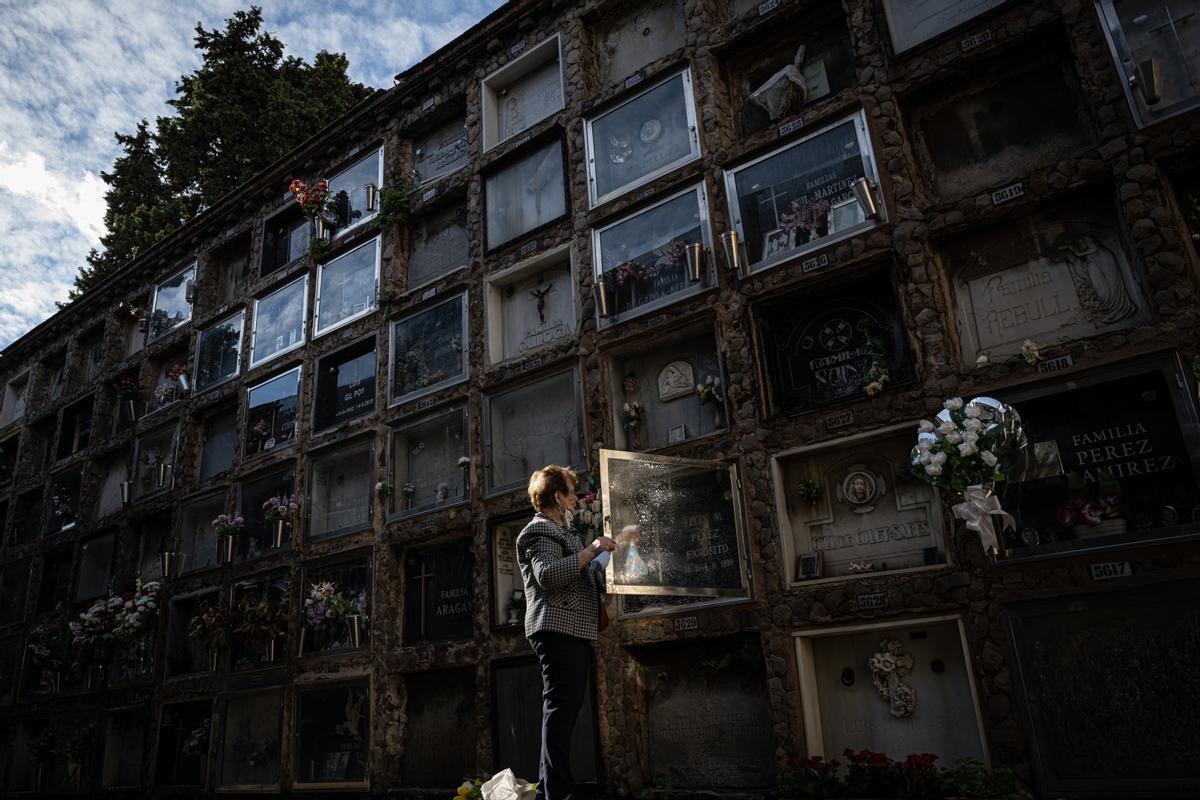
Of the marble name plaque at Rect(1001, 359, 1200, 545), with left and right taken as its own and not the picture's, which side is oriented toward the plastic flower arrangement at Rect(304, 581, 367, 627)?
right

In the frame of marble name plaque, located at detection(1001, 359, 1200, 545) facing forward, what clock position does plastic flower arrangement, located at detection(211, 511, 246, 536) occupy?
The plastic flower arrangement is roughly at 3 o'clock from the marble name plaque.

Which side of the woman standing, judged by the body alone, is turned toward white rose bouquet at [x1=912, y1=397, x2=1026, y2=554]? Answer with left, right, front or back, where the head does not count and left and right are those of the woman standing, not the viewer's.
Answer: front

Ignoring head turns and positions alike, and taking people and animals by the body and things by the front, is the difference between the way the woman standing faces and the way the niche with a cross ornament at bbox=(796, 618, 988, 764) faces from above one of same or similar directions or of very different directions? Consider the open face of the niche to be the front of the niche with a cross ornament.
very different directions

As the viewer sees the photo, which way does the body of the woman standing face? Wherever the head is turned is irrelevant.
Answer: to the viewer's right

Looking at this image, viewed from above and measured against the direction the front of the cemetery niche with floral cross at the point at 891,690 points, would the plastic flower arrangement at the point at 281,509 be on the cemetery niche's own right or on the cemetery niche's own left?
on the cemetery niche's own right

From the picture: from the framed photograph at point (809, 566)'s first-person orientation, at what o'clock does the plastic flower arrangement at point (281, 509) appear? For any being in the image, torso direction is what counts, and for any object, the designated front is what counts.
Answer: The plastic flower arrangement is roughly at 2 o'clock from the framed photograph.

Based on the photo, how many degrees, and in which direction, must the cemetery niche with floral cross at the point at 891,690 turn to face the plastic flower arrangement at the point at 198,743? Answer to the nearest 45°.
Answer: approximately 45° to its right

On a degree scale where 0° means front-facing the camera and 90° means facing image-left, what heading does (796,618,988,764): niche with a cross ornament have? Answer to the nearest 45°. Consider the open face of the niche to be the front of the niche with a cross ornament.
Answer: approximately 45°

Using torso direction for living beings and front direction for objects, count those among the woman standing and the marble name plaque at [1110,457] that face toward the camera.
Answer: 1

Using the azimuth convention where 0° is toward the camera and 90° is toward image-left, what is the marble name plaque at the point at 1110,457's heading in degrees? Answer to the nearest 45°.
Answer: approximately 0°
